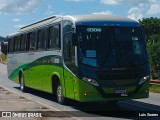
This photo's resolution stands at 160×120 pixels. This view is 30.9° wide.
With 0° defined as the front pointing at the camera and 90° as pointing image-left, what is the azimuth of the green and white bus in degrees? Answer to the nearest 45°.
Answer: approximately 315°
